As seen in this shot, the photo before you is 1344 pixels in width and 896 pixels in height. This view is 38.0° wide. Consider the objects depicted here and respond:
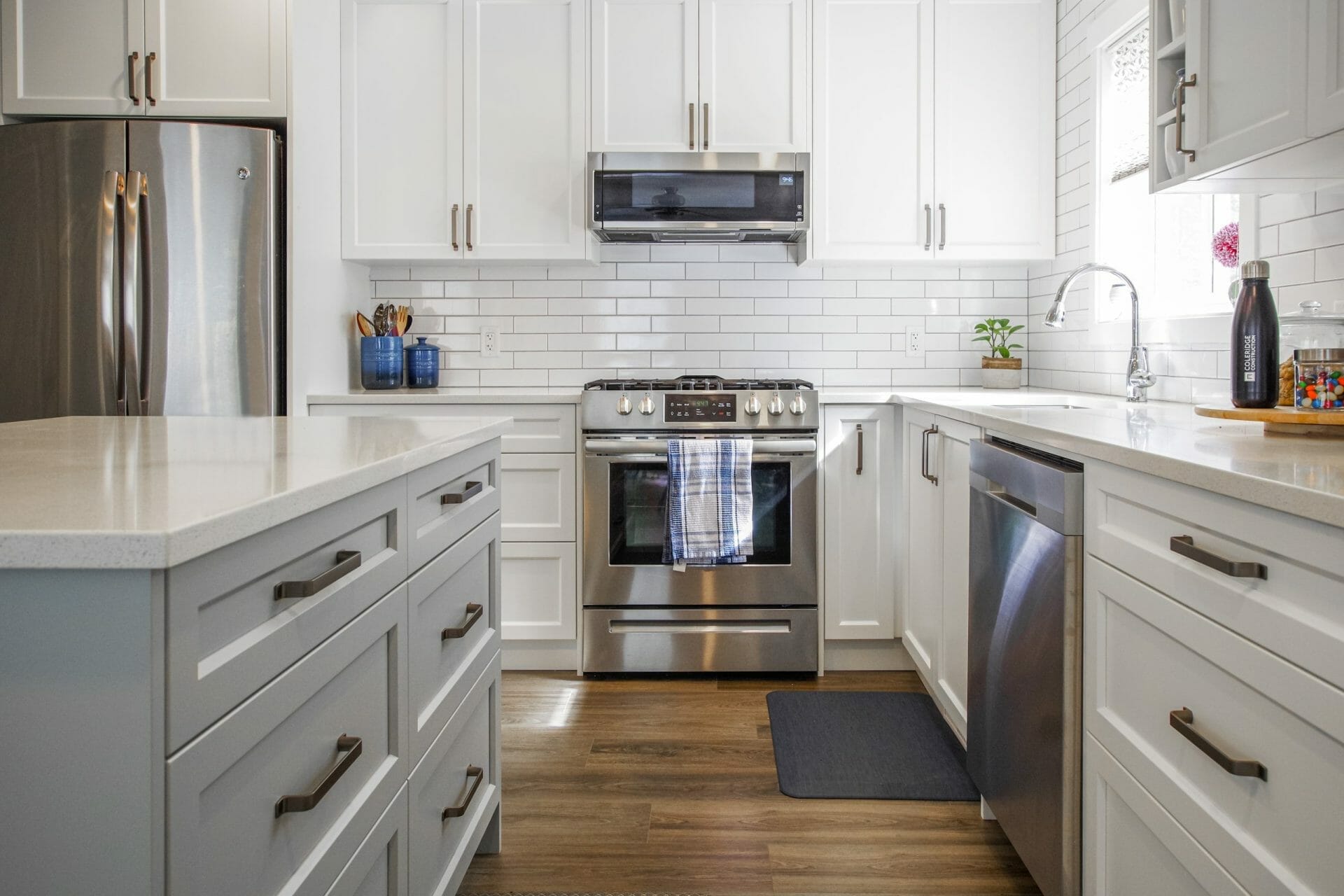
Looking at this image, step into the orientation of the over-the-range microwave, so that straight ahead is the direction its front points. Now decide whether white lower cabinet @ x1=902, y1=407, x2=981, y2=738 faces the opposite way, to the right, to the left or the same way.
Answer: to the right

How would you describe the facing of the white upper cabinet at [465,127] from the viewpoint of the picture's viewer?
facing the viewer

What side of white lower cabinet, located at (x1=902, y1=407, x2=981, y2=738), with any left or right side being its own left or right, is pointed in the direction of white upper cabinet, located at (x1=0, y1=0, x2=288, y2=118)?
front

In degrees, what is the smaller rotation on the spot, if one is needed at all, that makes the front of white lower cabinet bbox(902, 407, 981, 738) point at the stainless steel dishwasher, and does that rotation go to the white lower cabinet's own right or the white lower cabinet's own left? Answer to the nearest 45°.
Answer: approximately 90° to the white lower cabinet's own left

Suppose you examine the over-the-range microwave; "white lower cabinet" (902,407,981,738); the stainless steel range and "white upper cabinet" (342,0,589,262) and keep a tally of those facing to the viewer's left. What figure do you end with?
1

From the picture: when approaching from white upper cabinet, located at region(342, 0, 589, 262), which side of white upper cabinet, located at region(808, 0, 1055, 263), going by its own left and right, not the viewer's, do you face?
right

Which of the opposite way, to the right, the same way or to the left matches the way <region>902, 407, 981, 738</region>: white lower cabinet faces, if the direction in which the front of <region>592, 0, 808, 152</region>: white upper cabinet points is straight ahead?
to the right

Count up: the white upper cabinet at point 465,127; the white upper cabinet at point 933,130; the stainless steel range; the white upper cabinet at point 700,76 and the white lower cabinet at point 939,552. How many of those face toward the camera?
4

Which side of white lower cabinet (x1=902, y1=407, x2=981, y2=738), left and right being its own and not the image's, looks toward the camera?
left

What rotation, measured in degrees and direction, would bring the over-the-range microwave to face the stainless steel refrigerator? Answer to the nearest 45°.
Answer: approximately 90° to its right

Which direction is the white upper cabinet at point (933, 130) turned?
toward the camera

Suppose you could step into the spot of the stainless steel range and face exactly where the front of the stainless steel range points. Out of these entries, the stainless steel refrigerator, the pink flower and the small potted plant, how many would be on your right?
1

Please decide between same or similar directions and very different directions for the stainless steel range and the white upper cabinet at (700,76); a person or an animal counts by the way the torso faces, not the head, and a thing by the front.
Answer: same or similar directions
